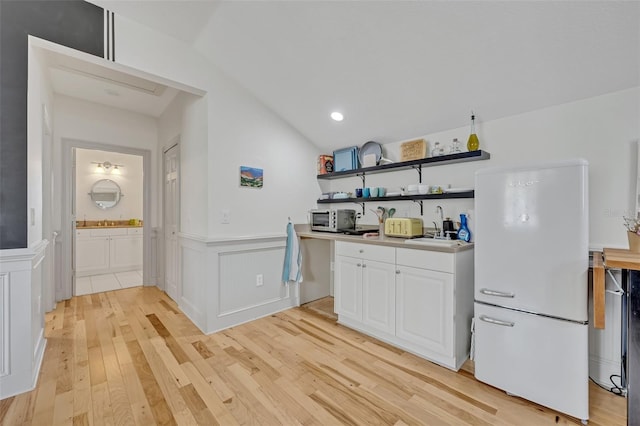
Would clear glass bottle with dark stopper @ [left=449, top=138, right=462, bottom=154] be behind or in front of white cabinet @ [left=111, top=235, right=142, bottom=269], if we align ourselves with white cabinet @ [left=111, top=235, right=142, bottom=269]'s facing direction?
in front

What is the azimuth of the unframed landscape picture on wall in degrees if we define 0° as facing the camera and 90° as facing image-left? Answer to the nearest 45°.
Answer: approximately 315°

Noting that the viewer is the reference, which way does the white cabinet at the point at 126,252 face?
facing the viewer

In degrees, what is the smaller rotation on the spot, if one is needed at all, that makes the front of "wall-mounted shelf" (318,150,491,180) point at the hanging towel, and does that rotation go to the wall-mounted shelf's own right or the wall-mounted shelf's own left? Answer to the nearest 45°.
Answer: approximately 45° to the wall-mounted shelf's own right

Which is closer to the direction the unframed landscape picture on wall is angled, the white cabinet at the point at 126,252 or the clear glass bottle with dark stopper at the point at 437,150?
the clear glass bottle with dark stopper

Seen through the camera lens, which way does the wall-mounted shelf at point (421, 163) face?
facing the viewer and to the left of the viewer

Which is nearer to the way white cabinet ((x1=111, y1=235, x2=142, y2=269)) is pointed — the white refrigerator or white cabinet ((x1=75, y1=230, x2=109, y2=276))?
the white refrigerator

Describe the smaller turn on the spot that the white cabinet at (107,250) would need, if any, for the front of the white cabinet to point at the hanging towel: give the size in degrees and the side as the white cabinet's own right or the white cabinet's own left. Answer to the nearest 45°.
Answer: approximately 45° to the white cabinet's own left

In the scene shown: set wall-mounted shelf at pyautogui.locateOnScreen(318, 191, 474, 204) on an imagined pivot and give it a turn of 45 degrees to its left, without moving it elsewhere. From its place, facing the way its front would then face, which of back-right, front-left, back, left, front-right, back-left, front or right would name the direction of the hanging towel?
right

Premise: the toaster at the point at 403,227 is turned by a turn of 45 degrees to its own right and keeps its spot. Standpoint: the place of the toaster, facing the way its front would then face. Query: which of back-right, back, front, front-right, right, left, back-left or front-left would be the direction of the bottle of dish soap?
back

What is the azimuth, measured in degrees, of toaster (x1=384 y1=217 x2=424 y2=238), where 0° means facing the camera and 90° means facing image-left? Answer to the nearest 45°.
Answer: approximately 45°
